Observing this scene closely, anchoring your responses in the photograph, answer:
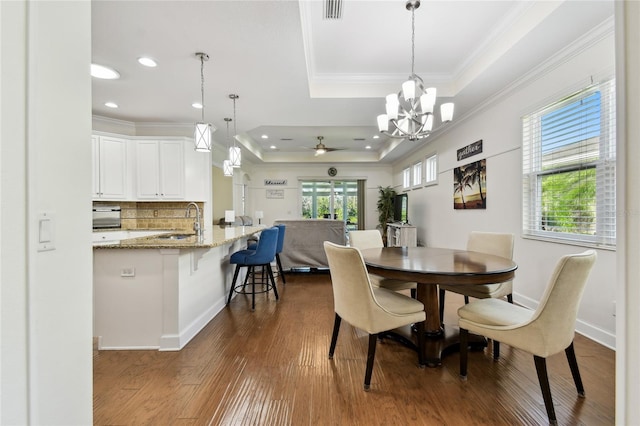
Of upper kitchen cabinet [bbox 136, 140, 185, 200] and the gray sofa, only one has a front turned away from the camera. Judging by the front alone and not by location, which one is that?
the gray sofa

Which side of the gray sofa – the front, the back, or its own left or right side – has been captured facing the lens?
back

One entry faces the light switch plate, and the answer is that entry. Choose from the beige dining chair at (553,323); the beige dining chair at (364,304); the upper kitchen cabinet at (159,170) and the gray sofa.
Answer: the upper kitchen cabinet

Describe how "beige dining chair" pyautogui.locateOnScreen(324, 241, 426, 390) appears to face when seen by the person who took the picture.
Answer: facing away from the viewer and to the right of the viewer

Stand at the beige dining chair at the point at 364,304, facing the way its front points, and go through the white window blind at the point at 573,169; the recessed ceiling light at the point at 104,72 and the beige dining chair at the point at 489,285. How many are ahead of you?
2

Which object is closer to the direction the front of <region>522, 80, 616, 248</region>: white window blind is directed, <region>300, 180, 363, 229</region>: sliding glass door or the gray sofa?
the gray sofa

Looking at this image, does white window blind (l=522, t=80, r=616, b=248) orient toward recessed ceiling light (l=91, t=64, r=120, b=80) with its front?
yes

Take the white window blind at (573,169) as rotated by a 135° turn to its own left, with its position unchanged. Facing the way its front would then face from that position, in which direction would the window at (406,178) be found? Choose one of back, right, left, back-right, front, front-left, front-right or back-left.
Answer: back-left

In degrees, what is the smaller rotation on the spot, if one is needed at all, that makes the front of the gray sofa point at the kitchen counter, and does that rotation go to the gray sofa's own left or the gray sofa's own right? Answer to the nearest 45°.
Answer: approximately 135° to the gray sofa's own left

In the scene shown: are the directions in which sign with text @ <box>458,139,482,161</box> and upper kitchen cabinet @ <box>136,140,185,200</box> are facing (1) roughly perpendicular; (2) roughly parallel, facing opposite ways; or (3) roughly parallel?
roughly perpendicular

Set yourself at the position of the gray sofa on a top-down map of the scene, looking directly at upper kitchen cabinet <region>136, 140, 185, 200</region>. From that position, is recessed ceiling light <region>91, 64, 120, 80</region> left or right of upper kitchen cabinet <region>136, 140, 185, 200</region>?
left

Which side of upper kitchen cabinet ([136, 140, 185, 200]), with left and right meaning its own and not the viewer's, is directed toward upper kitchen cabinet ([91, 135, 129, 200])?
right

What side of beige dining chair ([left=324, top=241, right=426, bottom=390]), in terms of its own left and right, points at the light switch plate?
back
